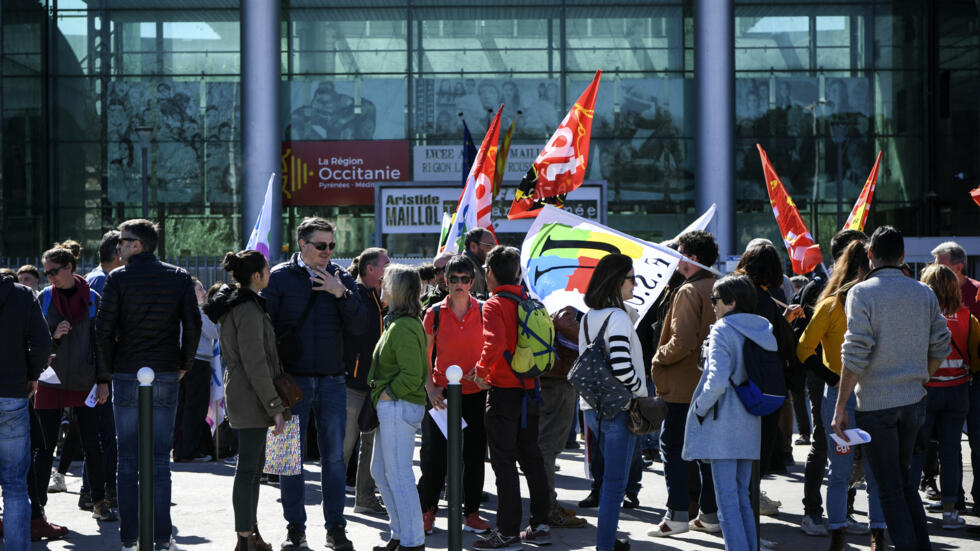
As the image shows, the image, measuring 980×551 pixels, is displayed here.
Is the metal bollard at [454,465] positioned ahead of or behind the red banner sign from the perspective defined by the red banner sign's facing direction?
ahead

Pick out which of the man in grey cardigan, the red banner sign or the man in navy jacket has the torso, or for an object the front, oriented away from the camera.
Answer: the man in grey cardigan

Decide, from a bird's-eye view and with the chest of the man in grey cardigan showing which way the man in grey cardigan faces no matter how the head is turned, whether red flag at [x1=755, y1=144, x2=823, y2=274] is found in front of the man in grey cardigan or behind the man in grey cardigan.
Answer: in front

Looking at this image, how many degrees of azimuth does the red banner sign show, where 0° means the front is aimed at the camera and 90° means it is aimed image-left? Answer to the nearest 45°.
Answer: approximately 0°

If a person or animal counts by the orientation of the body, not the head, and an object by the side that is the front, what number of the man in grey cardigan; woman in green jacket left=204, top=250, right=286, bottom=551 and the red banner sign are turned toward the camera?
1

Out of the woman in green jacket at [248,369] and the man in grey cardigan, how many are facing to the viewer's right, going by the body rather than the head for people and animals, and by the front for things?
1

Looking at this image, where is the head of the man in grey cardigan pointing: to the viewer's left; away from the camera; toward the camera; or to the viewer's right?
away from the camera

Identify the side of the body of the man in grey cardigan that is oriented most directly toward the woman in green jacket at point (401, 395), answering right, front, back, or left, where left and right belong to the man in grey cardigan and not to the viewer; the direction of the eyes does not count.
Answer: left

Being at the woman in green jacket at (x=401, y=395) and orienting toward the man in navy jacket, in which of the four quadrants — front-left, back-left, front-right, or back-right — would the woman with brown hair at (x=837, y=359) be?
back-right

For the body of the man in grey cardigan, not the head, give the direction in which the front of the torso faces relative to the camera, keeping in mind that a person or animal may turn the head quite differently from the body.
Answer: away from the camera

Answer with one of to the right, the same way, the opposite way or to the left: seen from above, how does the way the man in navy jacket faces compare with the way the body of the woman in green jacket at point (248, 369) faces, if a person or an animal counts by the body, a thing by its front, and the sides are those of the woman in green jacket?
to the right
